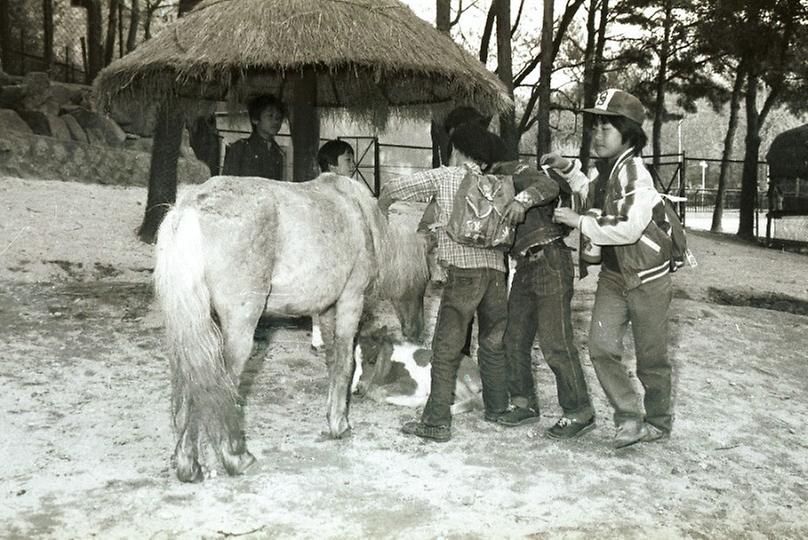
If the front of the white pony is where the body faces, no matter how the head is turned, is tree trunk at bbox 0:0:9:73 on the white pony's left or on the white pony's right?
on the white pony's left

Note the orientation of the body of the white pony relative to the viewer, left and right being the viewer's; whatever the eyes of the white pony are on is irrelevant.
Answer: facing away from the viewer and to the right of the viewer

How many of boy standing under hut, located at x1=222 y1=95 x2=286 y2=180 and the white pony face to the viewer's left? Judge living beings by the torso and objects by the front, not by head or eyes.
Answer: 0

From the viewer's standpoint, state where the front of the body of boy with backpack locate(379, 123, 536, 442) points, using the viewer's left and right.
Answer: facing away from the viewer and to the left of the viewer

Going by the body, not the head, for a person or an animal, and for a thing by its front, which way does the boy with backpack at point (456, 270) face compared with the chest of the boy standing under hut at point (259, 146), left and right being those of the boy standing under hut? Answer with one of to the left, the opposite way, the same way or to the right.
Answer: the opposite way

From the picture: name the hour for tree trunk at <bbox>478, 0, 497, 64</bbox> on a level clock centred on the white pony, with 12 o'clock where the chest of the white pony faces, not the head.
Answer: The tree trunk is roughly at 11 o'clock from the white pony.

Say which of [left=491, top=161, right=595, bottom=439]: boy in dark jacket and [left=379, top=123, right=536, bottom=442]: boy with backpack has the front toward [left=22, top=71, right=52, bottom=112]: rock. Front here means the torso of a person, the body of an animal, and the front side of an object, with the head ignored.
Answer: the boy with backpack

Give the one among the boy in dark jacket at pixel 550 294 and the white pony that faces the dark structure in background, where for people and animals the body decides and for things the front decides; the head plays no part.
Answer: the white pony

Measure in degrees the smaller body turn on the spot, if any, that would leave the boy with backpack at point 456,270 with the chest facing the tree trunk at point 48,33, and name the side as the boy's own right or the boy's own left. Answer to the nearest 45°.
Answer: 0° — they already face it

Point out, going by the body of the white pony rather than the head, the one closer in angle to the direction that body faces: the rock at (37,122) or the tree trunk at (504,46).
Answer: the tree trunk

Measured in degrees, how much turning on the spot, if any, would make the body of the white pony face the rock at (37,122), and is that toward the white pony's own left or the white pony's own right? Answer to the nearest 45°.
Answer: approximately 45° to the white pony's own left

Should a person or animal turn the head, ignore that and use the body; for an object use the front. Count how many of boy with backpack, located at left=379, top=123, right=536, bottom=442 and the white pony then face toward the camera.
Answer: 0
